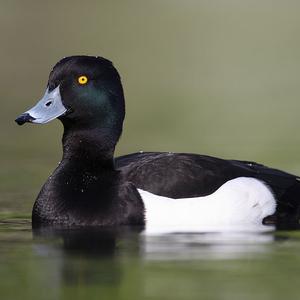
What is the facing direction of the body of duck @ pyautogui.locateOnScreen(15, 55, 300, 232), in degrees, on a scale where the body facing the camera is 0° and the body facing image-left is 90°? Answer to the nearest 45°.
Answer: approximately 90°
